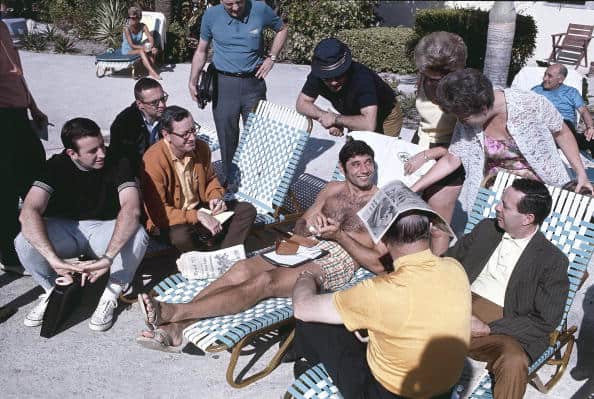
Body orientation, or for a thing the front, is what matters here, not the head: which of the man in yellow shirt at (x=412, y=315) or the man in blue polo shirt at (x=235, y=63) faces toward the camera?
the man in blue polo shirt

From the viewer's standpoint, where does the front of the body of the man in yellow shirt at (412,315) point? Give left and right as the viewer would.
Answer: facing away from the viewer and to the left of the viewer

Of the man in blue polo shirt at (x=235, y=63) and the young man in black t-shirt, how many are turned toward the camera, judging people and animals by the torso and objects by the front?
2

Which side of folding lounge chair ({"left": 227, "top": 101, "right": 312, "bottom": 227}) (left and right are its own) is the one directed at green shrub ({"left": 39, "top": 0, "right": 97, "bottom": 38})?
right

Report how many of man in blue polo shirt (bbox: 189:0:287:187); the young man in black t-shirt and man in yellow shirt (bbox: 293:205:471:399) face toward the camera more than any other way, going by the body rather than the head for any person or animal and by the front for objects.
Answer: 2

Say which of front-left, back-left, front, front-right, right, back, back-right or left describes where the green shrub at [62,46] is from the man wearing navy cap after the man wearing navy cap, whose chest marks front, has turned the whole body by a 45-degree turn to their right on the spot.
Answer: front-right

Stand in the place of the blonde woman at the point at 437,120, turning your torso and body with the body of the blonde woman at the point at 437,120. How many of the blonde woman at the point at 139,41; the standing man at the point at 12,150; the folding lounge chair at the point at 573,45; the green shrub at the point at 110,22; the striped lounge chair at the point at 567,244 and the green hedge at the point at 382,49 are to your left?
1

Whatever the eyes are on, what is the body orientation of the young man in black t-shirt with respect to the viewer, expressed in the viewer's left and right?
facing the viewer

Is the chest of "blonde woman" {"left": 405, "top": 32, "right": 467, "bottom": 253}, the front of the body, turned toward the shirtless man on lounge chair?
yes

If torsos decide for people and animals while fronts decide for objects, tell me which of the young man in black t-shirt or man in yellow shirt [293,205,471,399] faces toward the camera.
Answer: the young man in black t-shirt

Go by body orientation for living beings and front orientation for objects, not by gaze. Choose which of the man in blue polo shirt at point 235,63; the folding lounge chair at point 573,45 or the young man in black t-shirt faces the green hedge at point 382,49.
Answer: the folding lounge chair

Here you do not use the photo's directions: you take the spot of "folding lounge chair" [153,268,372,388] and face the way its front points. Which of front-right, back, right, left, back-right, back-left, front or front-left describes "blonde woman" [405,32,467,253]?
back

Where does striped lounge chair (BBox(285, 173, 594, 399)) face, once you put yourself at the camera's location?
facing the viewer and to the left of the viewer

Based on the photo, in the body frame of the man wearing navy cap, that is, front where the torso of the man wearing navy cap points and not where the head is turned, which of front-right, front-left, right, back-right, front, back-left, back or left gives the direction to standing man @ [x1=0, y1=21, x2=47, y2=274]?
front-right

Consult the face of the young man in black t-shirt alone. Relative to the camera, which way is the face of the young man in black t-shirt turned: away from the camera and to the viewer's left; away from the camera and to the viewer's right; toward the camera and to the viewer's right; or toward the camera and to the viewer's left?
toward the camera and to the viewer's right

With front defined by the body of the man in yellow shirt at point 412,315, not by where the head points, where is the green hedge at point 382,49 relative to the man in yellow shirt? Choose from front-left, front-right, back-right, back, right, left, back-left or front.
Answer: front-right

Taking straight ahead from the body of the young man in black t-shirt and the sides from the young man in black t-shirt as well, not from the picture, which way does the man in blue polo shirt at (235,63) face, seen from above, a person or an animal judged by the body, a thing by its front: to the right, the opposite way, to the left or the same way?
the same way

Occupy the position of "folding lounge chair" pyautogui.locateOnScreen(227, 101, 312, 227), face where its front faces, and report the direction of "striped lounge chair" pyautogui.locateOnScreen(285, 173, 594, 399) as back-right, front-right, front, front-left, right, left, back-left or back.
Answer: left

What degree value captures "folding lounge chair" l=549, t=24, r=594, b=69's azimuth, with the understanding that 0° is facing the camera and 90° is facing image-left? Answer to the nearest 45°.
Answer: approximately 45°

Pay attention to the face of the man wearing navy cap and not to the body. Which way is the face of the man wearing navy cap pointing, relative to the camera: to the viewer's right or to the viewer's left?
to the viewer's left
